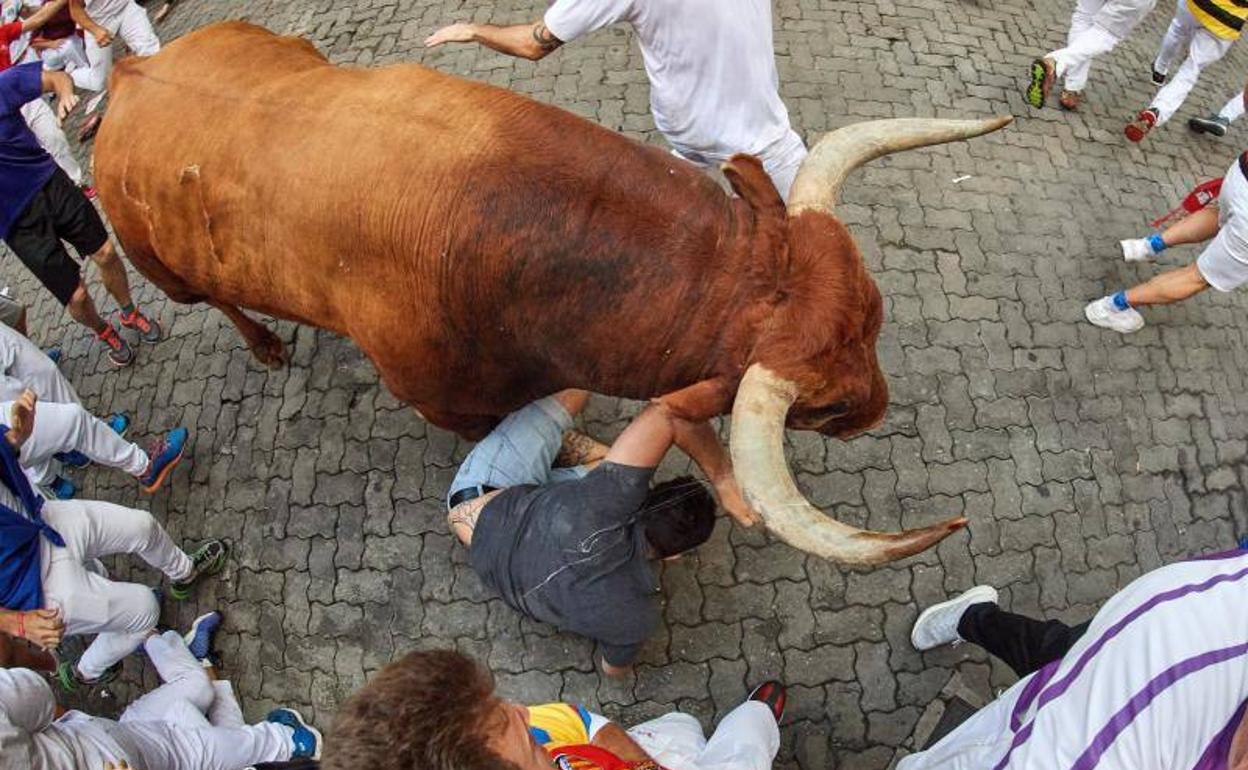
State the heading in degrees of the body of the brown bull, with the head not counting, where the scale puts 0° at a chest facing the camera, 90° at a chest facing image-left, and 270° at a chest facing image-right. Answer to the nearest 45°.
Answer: approximately 270°
